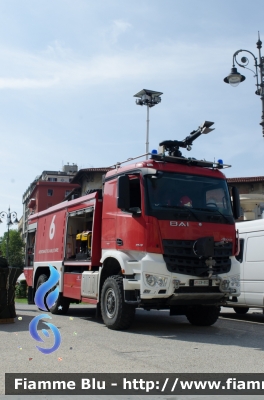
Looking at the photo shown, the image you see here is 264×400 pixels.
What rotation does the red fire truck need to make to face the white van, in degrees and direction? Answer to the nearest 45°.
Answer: approximately 90° to its left

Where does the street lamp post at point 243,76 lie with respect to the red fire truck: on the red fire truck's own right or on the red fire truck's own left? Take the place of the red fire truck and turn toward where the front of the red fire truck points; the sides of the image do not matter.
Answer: on the red fire truck's own left

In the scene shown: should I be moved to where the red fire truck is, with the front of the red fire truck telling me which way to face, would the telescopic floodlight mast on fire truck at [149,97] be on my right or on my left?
on my left

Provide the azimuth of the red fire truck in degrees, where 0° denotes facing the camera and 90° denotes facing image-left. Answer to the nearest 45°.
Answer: approximately 315°
